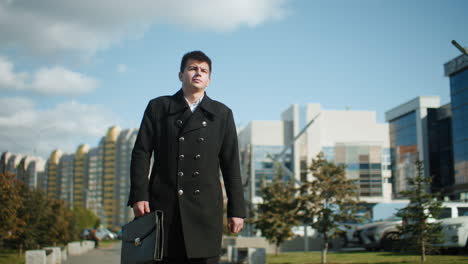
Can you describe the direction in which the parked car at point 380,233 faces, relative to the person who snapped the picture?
facing the viewer and to the left of the viewer

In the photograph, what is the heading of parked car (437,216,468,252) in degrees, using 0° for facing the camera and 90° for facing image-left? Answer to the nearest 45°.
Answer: approximately 45°

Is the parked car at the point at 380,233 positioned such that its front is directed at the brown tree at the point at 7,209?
yes

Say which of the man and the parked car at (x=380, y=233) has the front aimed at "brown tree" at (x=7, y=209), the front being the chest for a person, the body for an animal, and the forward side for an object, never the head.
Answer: the parked car

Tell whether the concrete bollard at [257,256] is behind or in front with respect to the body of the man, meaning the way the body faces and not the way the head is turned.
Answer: behind

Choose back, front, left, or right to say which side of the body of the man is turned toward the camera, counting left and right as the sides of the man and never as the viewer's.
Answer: front

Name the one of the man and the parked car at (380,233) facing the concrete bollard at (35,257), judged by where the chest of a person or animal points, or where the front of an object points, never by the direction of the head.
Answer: the parked car

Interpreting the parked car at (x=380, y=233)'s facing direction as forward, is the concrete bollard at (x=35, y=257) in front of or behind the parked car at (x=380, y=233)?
in front

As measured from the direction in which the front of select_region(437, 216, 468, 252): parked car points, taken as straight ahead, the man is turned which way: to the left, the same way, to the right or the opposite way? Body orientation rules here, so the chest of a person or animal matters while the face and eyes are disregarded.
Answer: to the left
